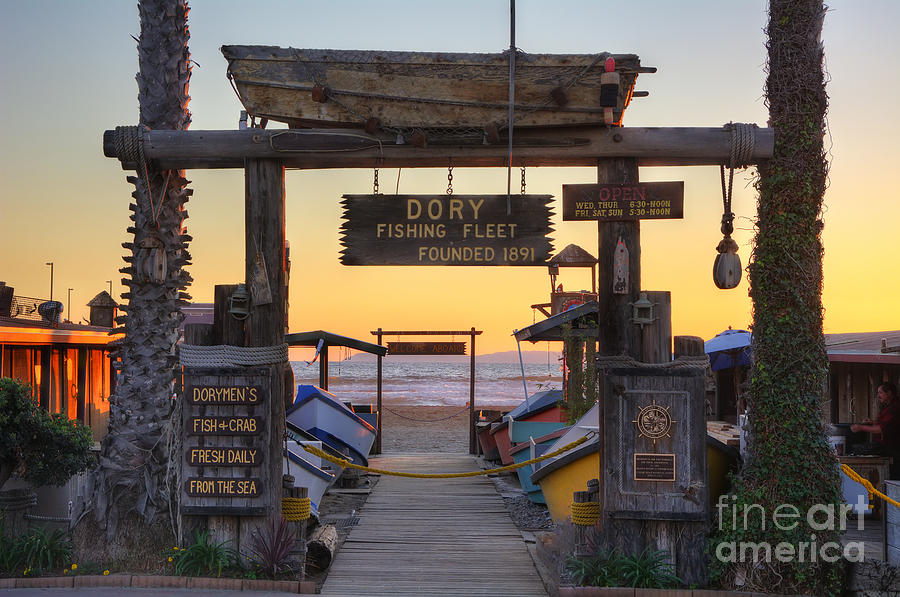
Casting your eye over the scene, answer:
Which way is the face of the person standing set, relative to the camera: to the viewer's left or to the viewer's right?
to the viewer's left

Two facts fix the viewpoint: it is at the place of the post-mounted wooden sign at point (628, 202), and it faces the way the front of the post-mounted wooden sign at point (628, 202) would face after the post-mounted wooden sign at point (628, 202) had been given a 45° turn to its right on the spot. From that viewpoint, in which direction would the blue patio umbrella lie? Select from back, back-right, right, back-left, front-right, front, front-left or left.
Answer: back-right

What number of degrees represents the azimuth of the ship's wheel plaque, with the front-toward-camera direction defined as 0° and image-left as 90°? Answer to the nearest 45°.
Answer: approximately 0°

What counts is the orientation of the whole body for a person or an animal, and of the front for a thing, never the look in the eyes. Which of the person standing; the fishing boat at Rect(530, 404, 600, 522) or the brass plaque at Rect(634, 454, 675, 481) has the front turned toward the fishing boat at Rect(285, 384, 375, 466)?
the person standing

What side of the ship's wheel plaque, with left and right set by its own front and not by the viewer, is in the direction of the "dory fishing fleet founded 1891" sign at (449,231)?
right

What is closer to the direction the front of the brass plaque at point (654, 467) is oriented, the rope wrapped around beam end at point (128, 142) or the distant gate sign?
the rope wrapped around beam end

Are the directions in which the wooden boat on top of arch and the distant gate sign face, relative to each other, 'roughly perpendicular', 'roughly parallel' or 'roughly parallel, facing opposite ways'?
roughly perpendicular
